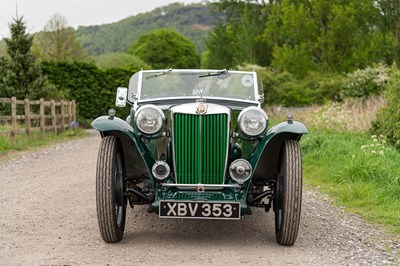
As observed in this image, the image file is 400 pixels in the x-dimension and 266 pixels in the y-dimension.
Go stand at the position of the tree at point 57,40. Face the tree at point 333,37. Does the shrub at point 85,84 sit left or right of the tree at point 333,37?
right

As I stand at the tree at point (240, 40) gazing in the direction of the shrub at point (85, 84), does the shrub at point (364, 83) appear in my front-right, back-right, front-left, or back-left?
front-left

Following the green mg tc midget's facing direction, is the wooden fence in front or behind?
behind

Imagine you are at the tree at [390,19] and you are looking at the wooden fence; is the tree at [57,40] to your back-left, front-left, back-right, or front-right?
front-right

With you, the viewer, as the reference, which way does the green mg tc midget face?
facing the viewer

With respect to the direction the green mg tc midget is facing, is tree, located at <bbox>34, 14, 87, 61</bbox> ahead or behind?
behind

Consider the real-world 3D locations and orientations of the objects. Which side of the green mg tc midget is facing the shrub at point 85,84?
back

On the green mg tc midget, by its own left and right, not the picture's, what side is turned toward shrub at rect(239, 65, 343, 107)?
back

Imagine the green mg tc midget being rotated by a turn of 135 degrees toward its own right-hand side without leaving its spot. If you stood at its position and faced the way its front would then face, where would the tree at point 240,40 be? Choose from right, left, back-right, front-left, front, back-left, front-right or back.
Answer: front-right

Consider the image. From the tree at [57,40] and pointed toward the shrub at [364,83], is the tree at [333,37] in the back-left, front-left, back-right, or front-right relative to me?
front-left

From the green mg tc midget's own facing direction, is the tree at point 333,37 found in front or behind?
behind
